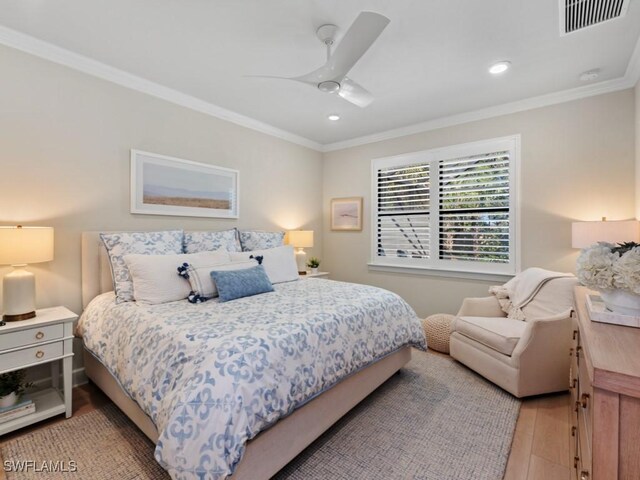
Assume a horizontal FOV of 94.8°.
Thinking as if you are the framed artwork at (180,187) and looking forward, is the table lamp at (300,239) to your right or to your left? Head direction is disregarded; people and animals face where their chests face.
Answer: on your left

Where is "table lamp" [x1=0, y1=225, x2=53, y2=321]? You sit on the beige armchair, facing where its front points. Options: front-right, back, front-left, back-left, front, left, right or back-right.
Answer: front

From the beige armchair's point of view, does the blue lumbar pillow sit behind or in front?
in front

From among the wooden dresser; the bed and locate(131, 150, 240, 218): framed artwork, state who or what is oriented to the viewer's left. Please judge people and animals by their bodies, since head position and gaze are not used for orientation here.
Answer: the wooden dresser

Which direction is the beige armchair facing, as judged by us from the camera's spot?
facing the viewer and to the left of the viewer

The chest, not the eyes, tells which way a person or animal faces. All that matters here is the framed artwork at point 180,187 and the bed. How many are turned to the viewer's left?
0

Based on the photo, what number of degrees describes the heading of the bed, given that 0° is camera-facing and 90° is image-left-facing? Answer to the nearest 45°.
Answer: approximately 315°

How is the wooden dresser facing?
to the viewer's left

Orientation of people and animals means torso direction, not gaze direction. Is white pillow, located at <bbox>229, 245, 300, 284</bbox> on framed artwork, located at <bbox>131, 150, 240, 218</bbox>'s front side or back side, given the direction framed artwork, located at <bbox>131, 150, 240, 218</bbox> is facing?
on the front side

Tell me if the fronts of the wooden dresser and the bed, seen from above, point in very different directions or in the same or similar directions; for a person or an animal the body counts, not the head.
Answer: very different directions

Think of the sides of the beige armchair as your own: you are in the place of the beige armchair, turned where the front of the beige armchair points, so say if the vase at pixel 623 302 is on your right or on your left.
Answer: on your left

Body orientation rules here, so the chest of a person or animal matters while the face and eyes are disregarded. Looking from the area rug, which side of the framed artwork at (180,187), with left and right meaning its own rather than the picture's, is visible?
front

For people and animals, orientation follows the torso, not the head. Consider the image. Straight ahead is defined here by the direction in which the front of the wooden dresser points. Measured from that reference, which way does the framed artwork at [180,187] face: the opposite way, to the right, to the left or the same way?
the opposite way

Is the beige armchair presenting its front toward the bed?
yes
